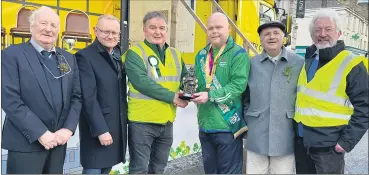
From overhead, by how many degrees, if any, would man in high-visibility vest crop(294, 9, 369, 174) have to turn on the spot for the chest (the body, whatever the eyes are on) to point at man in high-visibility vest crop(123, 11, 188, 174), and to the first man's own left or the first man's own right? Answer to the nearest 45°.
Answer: approximately 45° to the first man's own right

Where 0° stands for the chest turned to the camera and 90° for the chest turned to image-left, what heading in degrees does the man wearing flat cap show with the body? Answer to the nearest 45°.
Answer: approximately 0°

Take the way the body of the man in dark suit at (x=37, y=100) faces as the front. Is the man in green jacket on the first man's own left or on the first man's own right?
on the first man's own left

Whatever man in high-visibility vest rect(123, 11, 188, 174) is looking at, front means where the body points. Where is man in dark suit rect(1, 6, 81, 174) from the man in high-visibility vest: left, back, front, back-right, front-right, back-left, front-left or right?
right

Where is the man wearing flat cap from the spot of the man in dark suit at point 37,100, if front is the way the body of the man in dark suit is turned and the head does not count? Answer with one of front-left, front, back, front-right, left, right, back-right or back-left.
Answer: front-left

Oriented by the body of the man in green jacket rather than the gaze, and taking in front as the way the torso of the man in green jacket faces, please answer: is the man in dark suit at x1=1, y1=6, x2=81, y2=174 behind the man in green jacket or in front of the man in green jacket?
in front

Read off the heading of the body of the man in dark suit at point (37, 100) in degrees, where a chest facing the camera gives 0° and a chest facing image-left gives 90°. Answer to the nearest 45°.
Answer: approximately 315°

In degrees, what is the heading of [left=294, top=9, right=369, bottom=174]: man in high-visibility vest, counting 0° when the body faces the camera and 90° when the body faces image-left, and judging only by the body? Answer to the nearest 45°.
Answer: approximately 45°
